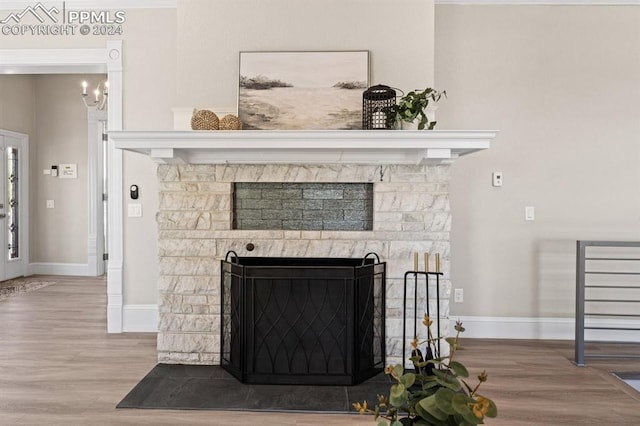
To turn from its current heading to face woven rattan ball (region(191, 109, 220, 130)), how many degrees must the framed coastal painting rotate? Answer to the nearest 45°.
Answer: approximately 90° to its right

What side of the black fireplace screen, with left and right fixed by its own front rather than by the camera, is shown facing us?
front

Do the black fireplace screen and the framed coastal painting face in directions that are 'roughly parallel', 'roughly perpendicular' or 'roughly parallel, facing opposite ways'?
roughly parallel

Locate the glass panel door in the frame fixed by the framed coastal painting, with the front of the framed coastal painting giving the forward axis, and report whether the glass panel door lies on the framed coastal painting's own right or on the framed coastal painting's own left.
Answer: on the framed coastal painting's own right

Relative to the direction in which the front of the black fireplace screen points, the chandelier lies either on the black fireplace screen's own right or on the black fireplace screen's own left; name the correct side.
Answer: on the black fireplace screen's own right

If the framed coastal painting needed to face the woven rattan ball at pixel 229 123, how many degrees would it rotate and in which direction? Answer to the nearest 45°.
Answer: approximately 90° to its right

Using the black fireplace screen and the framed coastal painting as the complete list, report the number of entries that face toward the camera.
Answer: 2

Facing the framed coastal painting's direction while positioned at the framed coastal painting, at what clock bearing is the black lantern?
The black lantern is roughly at 10 o'clock from the framed coastal painting.
